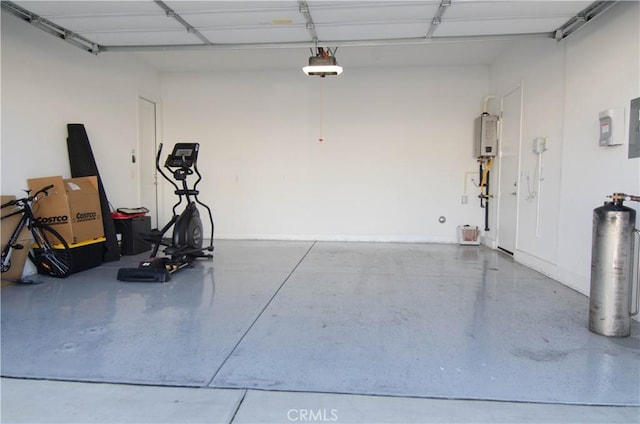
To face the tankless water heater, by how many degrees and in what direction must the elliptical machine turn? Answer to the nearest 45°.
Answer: approximately 45° to its right

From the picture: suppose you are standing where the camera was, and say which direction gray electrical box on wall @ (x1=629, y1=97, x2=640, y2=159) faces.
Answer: facing the viewer and to the left of the viewer

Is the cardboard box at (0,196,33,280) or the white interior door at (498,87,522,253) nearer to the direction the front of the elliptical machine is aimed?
the white interior door

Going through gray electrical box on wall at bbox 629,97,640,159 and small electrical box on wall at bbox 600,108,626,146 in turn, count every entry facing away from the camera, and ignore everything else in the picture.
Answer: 0

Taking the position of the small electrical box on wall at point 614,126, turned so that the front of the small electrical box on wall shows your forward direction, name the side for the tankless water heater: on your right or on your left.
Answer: on your right

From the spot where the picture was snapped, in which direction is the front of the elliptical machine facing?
facing away from the viewer and to the right of the viewer

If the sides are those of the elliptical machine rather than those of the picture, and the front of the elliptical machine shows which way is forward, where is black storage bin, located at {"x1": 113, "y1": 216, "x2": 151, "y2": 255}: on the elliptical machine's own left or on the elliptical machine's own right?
on the elliptical machine's own left

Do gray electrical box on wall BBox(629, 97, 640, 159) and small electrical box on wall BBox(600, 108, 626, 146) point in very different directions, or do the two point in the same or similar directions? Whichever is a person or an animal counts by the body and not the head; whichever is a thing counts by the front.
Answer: same or similar directions
